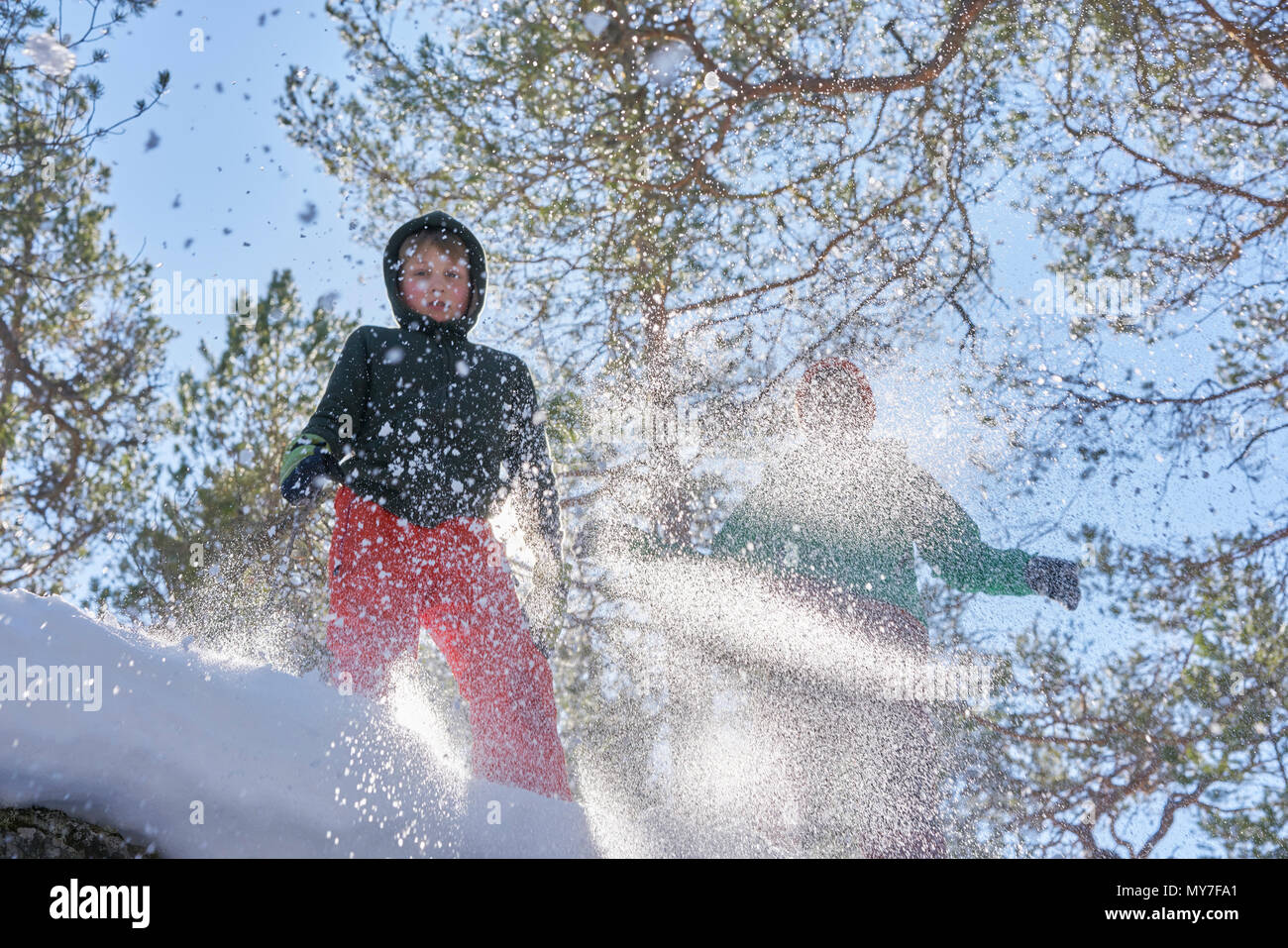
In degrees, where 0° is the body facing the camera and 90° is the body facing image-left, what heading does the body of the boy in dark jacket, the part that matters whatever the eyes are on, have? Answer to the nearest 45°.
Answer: approximately 0°

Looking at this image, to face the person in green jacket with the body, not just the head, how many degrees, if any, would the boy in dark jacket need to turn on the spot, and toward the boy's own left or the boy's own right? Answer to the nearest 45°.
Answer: approximately 90° to the boy's own left
